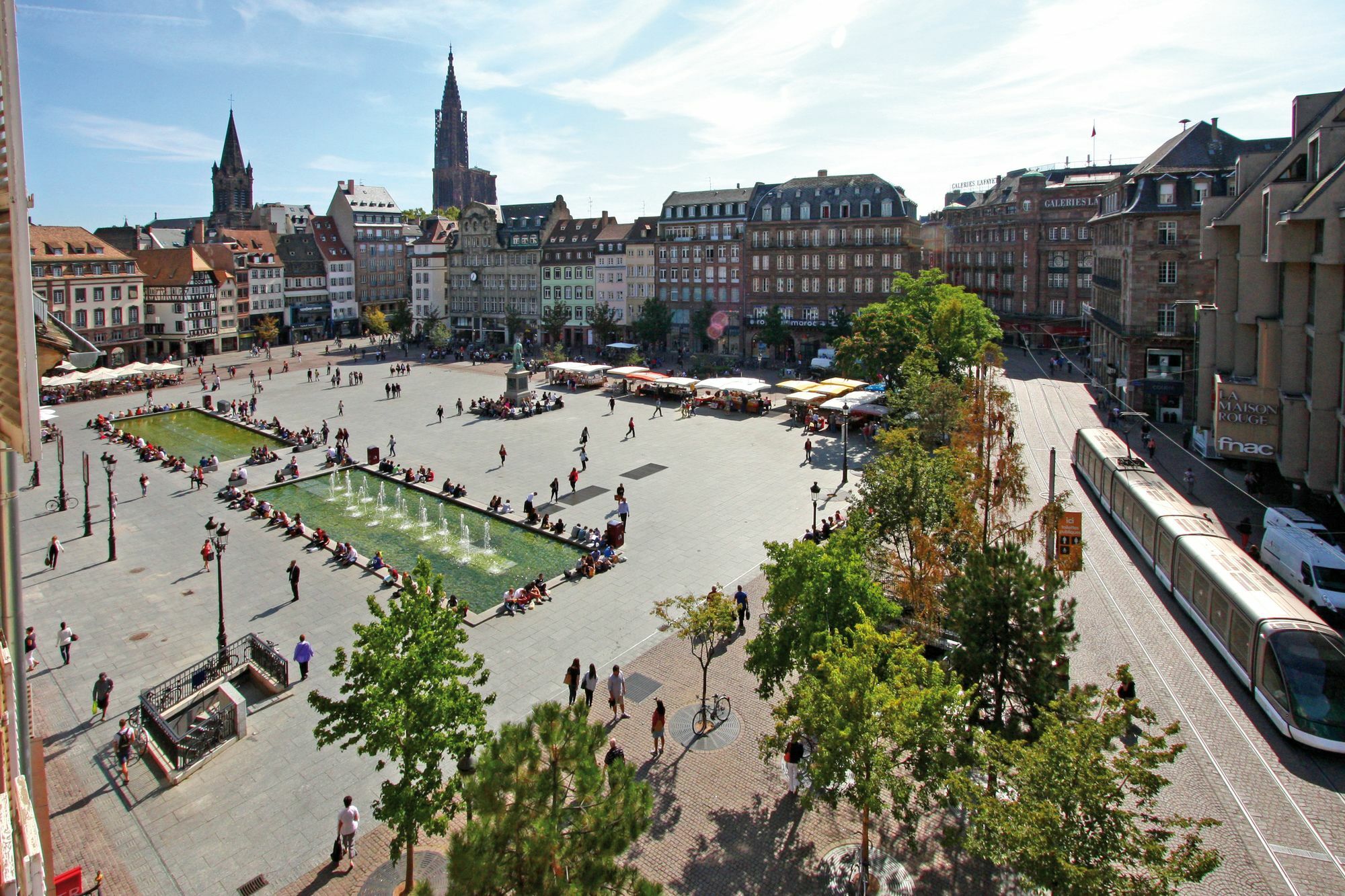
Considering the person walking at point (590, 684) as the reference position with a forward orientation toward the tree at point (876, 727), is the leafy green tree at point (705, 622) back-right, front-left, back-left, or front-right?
front-left

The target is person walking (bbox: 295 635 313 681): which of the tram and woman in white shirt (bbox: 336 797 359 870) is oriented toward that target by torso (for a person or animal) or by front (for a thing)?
the woman in white shirt

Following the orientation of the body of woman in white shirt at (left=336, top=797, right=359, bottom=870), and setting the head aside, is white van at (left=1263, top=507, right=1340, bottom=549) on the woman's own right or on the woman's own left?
on the woman's own right

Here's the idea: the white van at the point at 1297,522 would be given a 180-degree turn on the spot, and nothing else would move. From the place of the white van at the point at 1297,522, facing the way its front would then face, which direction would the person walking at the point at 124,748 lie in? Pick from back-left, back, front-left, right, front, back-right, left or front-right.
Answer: left

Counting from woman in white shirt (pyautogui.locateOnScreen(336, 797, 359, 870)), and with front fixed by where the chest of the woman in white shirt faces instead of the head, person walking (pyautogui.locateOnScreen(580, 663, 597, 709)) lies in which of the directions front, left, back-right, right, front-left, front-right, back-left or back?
front-right

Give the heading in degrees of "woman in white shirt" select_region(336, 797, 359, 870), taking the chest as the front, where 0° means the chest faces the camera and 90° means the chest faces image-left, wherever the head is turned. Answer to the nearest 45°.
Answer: approximately 180°

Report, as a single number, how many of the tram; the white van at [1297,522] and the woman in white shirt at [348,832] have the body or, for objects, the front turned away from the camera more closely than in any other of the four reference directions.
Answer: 1

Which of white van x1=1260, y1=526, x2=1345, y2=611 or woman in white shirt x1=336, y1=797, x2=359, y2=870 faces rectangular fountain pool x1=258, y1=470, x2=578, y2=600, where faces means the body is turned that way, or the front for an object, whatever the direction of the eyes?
the woman in white shirt

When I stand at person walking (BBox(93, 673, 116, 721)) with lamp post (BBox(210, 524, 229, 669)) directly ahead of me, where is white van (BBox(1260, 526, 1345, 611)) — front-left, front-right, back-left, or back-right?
front-right

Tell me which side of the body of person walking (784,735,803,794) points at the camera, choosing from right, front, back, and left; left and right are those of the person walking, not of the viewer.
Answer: back

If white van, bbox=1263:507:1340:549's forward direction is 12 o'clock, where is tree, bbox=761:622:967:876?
The tree is roughly at 2 o'clock from the white van.

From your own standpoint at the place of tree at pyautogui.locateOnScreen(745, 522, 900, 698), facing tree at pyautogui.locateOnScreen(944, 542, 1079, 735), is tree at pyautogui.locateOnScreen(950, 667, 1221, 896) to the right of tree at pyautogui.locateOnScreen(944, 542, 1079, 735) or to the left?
right

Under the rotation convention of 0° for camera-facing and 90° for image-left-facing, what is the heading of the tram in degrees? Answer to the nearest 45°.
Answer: approximately 315°

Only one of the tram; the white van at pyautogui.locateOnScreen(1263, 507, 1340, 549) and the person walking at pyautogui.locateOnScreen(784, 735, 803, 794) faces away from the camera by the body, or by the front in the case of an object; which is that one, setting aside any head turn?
the person walking
